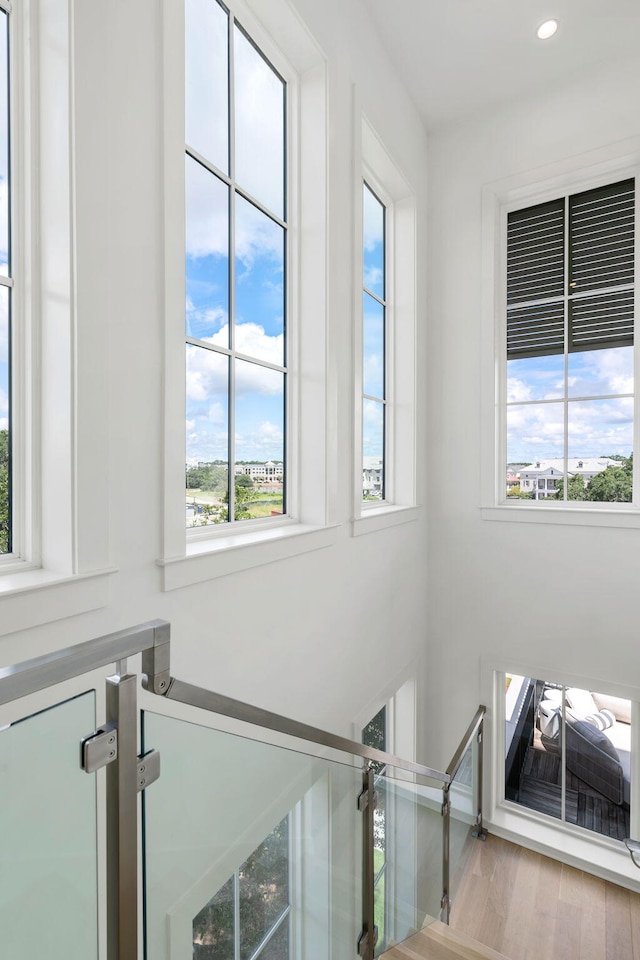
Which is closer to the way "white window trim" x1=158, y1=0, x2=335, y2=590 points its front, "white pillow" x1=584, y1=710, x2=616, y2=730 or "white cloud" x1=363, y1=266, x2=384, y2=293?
the white pillow

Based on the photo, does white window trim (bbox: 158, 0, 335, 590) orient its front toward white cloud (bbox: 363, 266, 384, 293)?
no

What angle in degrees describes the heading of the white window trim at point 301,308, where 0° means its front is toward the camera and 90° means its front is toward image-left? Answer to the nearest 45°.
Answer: approximately 315°

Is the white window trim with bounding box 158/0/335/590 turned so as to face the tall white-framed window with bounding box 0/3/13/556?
no

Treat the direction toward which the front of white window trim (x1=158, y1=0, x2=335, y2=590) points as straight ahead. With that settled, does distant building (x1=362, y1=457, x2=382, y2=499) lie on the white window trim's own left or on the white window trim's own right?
on the white window trim's own left

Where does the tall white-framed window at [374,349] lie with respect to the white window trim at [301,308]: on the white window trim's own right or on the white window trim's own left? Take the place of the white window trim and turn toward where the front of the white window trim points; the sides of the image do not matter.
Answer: on the white window trim's own left
